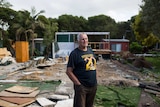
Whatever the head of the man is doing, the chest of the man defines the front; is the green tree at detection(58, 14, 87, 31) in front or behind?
behind

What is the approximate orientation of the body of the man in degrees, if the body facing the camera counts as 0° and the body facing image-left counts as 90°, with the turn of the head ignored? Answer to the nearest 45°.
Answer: approximately 315°

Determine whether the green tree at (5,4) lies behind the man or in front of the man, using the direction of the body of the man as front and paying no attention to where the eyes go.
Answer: behind

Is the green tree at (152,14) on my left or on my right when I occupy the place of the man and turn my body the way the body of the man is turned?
on my left

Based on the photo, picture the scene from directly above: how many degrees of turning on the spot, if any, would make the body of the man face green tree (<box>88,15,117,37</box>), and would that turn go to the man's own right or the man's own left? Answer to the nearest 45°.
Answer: approximately 135° to the man's own left
